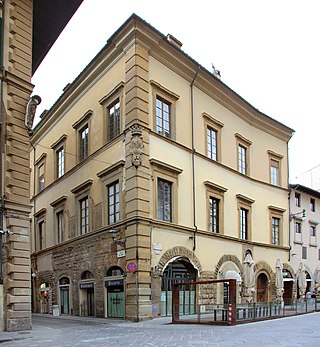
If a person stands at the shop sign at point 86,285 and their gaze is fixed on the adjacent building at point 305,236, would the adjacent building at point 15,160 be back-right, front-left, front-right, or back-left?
back-right

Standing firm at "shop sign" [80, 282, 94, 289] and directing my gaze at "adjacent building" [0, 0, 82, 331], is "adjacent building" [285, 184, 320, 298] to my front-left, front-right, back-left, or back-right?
back-left
